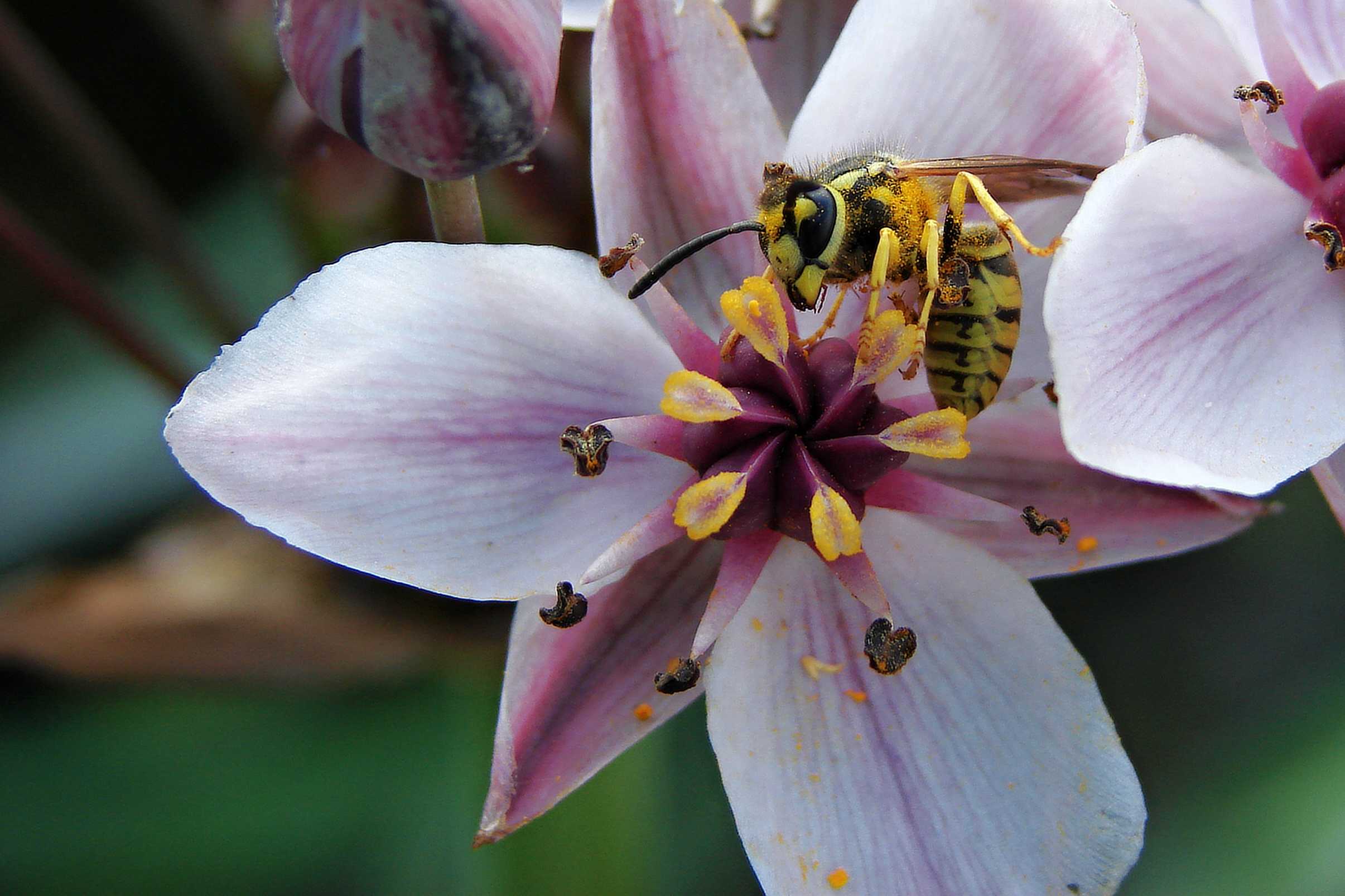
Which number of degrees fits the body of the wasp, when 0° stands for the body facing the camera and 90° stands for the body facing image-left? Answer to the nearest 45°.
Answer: approximately 90°
